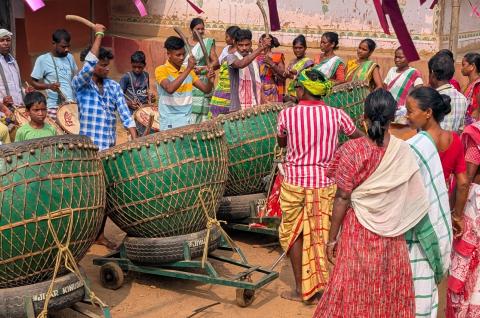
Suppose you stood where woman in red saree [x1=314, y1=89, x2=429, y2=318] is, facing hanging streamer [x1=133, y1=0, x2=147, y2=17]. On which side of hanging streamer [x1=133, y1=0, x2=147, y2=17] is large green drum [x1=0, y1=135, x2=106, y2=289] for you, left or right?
left

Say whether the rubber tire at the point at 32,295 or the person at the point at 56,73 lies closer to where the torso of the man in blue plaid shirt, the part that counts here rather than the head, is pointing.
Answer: the rubber tire

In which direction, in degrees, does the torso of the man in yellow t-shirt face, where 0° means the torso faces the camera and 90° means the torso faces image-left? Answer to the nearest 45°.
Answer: approximately 315°
